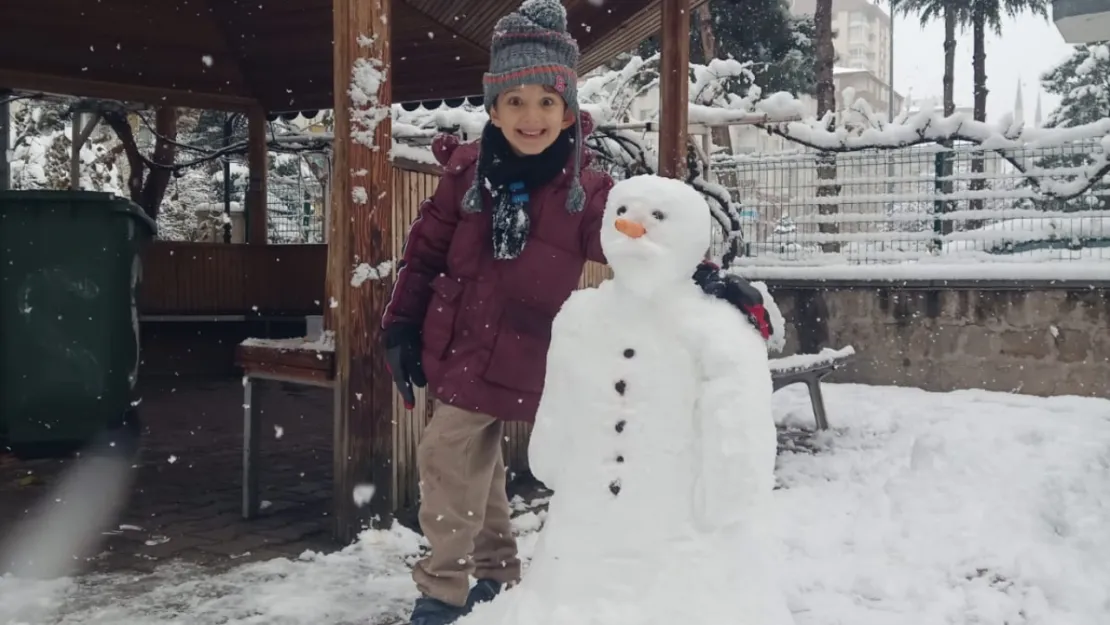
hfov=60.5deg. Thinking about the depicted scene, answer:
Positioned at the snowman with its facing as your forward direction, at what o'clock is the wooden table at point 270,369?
The wooden table is roughly at 3 o'clock from the snowman.

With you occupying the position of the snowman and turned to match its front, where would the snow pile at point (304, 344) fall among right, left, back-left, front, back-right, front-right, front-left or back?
right

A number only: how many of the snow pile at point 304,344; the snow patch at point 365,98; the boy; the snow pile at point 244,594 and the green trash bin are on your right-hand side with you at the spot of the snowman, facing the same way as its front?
5

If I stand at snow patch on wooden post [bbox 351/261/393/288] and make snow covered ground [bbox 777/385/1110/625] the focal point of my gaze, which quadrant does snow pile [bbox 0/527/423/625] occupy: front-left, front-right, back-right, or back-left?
back-right

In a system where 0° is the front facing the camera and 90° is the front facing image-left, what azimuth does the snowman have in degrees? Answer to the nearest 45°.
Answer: approximately 45°

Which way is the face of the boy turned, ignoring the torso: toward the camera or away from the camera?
toward the camera

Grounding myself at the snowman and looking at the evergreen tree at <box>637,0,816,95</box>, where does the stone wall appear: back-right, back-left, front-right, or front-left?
front-right

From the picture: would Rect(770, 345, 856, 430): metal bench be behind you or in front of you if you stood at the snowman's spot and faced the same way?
behind

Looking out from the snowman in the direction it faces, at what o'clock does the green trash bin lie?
The green trash bin is roughly at 3 o'clock from the snowman.

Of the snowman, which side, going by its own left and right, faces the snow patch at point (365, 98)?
right

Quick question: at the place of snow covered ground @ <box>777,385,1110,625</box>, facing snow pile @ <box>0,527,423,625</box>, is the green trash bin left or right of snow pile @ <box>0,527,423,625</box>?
right

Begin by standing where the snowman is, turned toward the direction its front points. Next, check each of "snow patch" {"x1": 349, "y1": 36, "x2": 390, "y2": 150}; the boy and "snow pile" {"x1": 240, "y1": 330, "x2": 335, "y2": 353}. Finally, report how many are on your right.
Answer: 3

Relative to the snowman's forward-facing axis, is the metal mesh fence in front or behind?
behind

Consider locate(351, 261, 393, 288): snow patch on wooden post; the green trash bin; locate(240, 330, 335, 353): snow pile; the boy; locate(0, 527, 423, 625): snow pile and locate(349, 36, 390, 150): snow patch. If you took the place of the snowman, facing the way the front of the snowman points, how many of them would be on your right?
6

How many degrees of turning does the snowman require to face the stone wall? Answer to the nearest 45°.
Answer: approximately 180°

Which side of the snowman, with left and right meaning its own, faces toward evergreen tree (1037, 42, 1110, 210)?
back
